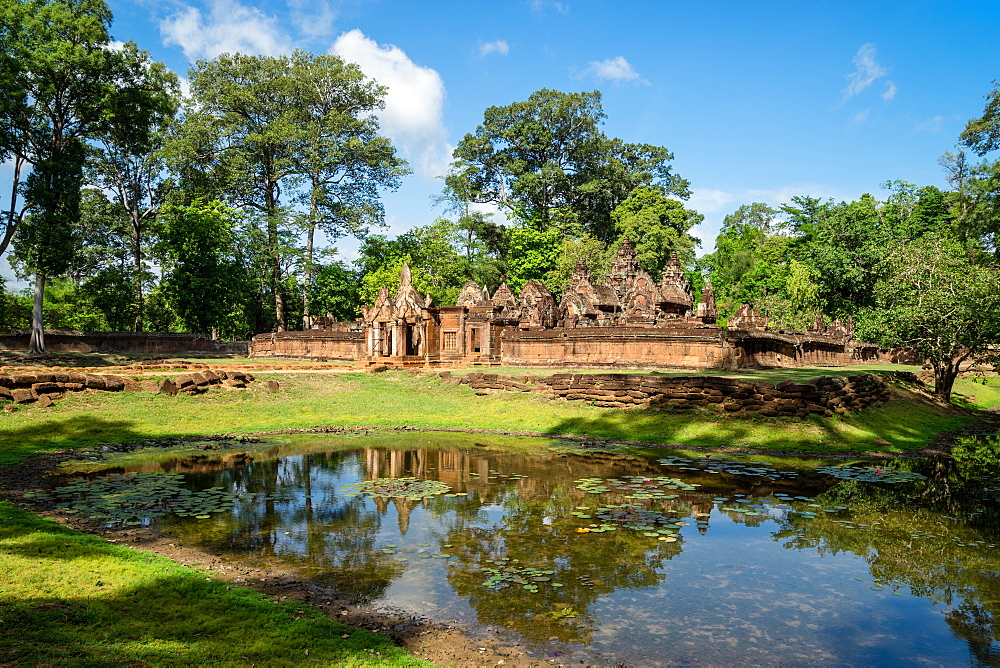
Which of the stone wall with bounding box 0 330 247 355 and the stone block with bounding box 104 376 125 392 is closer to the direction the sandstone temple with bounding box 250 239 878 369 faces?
the stone block

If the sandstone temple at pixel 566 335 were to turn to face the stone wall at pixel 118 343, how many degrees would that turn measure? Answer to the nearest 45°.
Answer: approximately 45° to its right

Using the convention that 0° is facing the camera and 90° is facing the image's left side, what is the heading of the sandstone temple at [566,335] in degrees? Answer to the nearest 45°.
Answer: approximately 45°

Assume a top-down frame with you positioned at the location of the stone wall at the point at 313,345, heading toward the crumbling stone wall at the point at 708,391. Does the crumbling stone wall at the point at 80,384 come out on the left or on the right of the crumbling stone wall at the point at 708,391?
right

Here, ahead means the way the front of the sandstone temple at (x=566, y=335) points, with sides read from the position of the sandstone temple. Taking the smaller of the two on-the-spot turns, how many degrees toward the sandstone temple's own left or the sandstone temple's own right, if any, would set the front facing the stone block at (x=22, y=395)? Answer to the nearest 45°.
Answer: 0° — it already faces it

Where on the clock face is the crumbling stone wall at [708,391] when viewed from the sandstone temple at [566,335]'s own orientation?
The crumbling stone wall is roughly at 10 o'clock from the sandstone temple.
